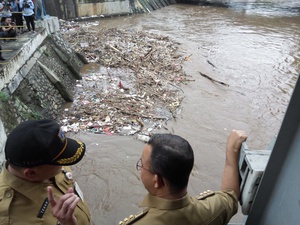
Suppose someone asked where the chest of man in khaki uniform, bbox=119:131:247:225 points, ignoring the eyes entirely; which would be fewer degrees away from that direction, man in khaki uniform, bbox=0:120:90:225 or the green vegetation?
the green vegetation

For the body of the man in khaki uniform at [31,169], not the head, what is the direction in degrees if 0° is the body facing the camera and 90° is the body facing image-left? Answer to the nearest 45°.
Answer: approximately 315°

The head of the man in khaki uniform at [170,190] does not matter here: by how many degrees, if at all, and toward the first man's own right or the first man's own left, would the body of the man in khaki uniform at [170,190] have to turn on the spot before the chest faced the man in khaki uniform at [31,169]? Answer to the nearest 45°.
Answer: approximately 45° to the first man's own left

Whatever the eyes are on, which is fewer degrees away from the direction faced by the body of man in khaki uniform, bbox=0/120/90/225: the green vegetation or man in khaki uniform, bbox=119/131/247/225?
the man in khaki uniform

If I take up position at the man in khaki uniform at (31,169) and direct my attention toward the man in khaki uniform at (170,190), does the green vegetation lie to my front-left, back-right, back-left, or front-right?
back-left

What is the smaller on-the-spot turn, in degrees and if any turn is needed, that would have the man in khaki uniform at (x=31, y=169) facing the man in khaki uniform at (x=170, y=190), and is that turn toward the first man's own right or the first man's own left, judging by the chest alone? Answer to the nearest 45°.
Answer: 0° — they already face them

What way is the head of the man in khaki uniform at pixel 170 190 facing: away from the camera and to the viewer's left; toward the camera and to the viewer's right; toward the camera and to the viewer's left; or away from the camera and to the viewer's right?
away from the camera and to the viewer's left

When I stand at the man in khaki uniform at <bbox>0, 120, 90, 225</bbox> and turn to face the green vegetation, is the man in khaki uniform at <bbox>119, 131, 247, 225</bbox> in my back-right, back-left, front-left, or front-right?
back-right

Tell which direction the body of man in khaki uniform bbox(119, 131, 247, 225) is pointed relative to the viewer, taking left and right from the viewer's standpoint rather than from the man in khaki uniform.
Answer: facing away from the viewer and to the left of the viewer
